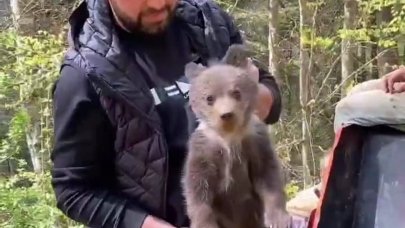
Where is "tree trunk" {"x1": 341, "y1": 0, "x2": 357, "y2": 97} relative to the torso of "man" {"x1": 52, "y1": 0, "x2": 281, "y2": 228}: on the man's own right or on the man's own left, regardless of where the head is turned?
on the man's own left

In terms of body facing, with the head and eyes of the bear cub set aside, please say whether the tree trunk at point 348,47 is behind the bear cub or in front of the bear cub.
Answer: behind

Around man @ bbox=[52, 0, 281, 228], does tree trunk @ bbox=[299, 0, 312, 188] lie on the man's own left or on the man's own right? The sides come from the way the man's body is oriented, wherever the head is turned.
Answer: on the man's own left

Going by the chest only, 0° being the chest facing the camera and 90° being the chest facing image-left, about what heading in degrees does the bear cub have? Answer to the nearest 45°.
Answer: approximately 0°

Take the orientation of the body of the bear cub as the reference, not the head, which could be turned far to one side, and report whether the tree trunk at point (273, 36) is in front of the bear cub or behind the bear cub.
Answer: behind

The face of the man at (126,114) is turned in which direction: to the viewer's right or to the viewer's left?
to the viewer's right

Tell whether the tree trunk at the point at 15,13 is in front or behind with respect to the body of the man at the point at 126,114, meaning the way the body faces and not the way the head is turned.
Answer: behind

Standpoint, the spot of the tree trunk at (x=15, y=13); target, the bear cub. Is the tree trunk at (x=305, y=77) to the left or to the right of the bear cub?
left

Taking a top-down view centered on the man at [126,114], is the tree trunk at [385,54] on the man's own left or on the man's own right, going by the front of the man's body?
on the man's own left

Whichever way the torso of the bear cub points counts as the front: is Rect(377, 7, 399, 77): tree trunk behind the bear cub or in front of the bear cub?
behind
